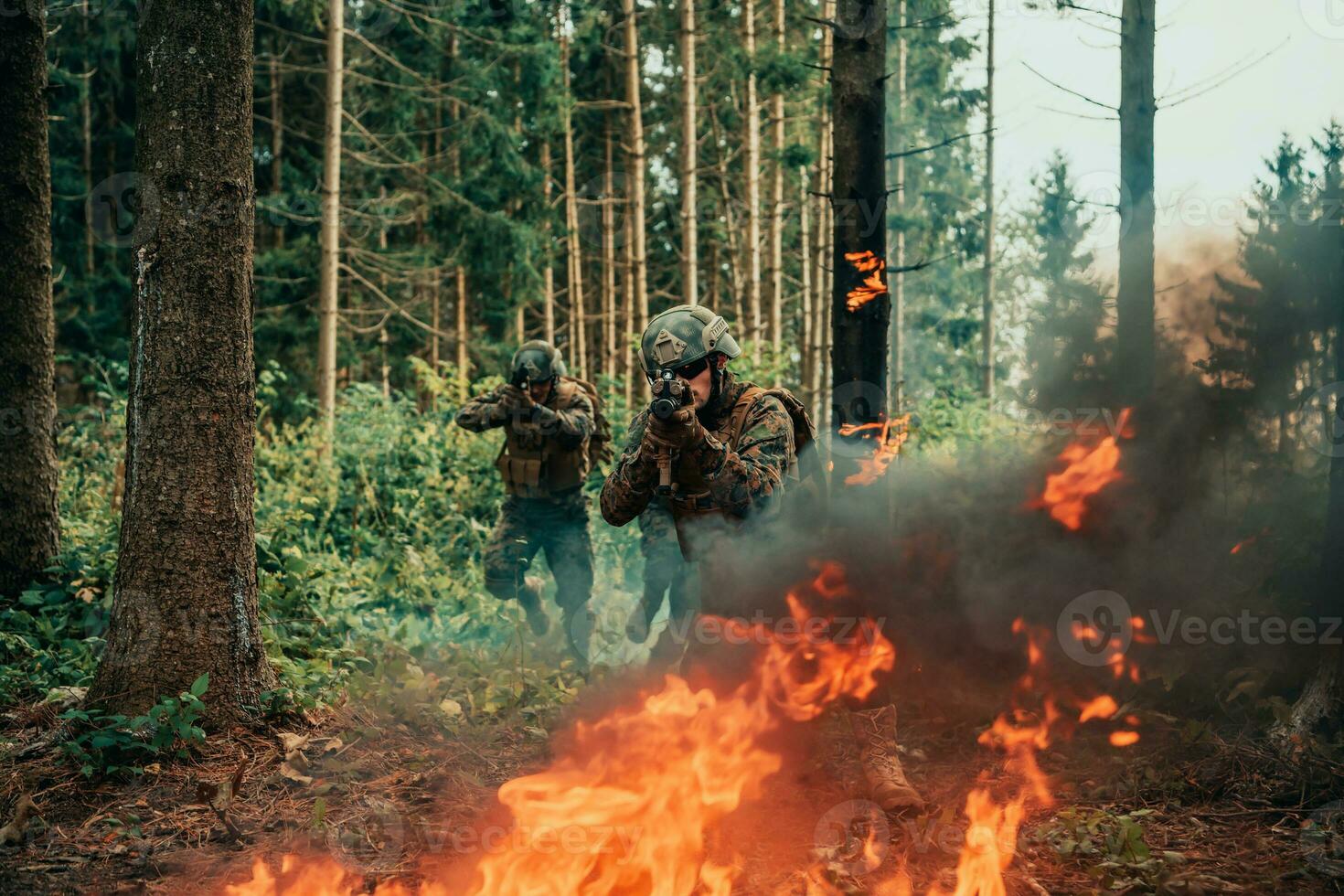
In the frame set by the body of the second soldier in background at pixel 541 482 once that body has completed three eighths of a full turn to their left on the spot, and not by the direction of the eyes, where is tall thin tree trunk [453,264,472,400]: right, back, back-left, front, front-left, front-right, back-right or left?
front-left

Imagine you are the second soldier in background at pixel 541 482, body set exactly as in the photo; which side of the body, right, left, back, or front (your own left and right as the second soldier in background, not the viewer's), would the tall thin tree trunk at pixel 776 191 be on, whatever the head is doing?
back

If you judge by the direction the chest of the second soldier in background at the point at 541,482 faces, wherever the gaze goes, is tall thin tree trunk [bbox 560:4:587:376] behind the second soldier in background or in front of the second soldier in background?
behind

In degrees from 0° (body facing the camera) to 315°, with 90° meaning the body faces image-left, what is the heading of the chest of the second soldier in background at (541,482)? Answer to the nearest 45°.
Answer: approximately 0°

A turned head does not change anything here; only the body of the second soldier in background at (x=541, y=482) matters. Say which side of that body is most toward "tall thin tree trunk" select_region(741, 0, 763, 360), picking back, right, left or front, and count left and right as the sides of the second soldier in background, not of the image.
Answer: back

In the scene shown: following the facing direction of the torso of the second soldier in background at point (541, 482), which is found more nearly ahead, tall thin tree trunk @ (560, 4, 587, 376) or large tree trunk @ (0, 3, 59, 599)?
the large tree trunk
